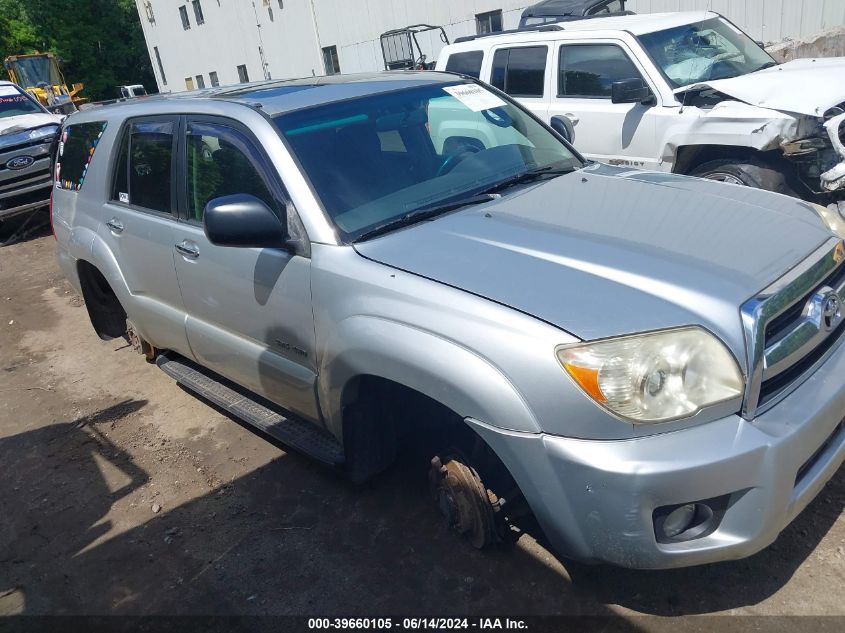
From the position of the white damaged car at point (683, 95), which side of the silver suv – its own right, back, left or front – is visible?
left

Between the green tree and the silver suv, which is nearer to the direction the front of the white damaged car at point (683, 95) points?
the silver suv

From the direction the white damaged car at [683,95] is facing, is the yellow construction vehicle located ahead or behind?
behind

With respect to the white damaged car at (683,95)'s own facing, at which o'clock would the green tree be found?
The green tree is roughly at 6 o'clock from the white damaged car.

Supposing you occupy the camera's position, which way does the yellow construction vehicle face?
facing the viewer and to the right of the viewer

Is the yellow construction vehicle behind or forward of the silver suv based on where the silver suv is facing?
behind

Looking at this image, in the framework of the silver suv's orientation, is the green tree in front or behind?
behind
